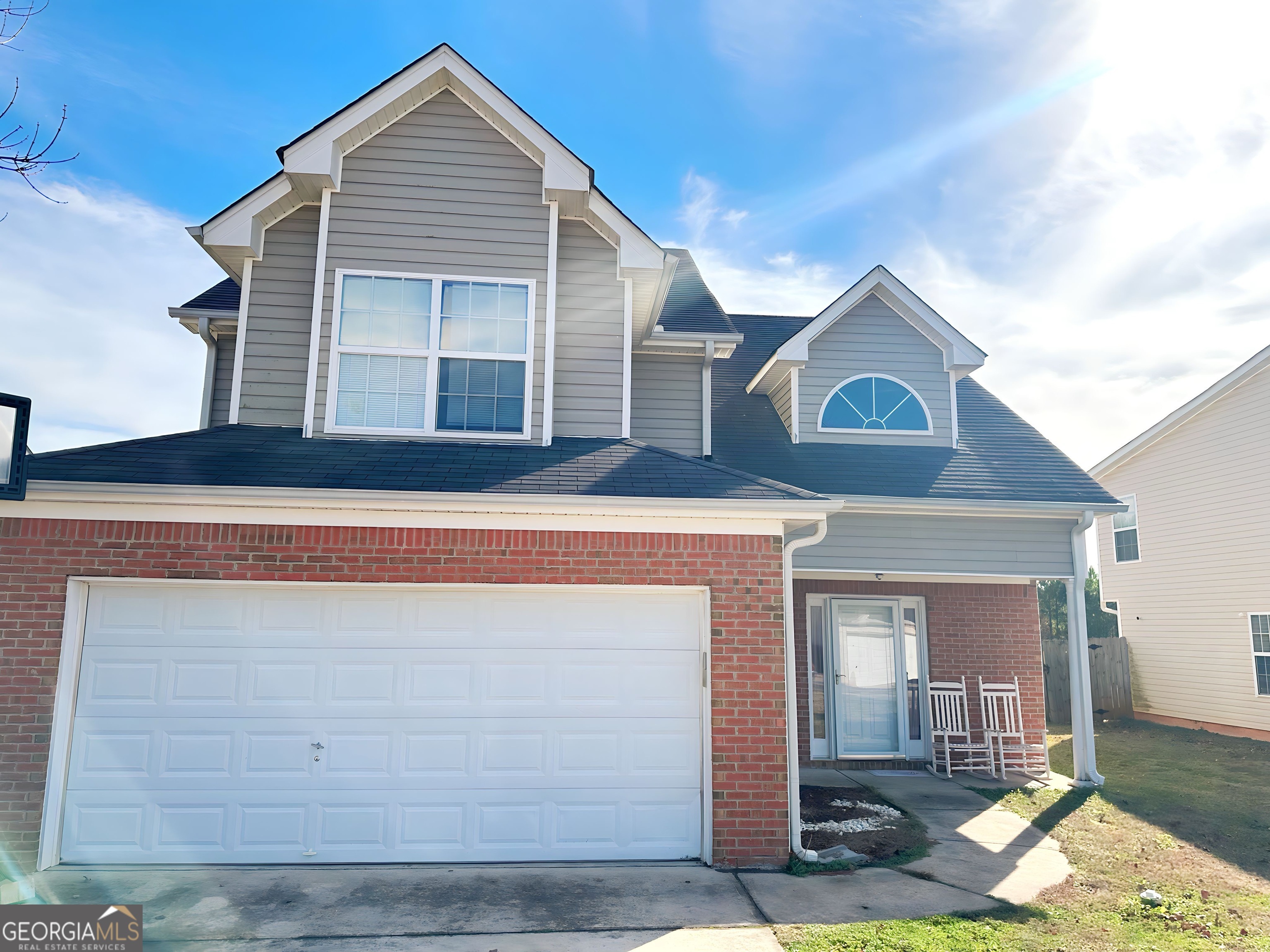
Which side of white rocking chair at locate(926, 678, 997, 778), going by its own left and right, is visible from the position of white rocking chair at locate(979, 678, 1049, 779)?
left

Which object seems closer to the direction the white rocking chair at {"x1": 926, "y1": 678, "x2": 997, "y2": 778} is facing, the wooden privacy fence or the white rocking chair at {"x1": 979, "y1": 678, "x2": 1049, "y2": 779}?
the white rocking chair

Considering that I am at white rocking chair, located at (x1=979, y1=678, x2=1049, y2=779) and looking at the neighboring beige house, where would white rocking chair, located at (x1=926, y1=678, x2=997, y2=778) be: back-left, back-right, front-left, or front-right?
back-left

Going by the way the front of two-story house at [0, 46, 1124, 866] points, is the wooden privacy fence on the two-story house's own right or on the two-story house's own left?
on the two-story house's own left

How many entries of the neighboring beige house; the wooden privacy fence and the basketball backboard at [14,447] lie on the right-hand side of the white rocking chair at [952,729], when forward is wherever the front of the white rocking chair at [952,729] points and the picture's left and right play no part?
1

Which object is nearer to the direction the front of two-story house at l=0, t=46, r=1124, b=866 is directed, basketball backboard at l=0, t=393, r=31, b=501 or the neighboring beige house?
the basketball backboard

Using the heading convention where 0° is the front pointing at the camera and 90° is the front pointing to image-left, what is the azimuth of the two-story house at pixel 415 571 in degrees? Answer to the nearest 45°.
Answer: approximately 0°

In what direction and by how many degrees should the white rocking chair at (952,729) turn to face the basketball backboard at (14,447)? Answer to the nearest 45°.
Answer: approximately 90° to its right

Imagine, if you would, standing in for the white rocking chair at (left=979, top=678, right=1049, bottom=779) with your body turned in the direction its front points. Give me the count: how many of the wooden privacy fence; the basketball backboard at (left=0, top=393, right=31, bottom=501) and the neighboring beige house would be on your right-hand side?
1

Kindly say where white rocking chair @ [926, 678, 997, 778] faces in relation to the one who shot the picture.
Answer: facing the viewer and to the right of the viewer

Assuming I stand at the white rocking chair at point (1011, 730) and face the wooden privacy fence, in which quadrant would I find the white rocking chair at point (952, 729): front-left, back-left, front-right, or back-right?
back-left

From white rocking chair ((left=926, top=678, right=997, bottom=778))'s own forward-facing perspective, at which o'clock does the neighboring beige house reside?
The neighboring beige house is roughly at 9 o'clock from the white rocking chair.

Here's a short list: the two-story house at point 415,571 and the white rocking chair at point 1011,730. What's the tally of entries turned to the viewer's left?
0
